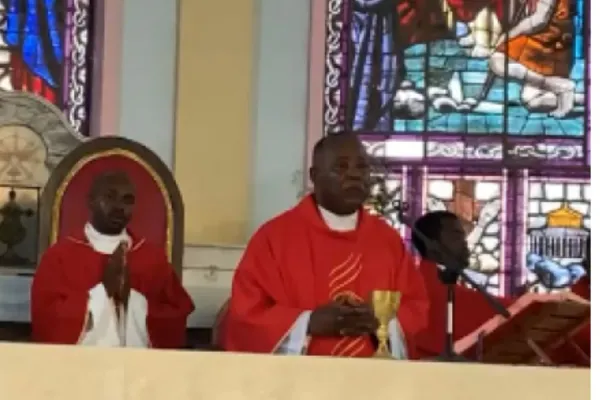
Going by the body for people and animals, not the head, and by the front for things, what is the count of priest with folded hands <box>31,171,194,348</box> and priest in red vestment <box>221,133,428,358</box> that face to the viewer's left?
0

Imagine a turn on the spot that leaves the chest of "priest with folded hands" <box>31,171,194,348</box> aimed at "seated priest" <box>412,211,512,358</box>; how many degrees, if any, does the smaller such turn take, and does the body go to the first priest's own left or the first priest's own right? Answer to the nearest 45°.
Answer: approximately 90° to the first priest's own left

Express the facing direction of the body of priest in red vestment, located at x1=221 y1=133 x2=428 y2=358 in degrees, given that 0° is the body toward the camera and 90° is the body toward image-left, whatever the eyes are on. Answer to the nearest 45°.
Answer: approximately 315°

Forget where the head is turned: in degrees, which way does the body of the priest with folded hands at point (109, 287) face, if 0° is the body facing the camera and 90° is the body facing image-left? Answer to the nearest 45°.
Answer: approximately 0°

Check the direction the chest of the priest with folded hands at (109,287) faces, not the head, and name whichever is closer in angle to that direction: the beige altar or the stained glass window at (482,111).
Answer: the beige altar

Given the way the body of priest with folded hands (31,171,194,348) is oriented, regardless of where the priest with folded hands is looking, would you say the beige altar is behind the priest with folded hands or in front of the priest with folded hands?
in front
